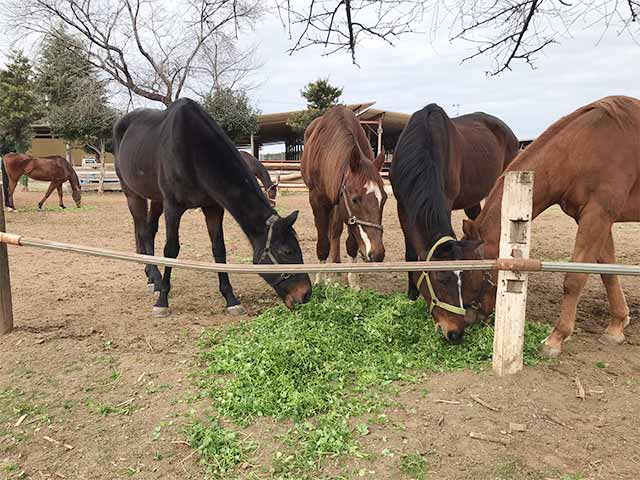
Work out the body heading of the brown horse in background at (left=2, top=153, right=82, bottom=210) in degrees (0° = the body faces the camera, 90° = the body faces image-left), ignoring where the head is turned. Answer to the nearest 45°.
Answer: approximately 270°

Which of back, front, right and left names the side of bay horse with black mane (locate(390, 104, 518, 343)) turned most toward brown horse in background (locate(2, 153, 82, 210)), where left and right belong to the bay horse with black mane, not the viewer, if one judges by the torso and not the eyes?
right

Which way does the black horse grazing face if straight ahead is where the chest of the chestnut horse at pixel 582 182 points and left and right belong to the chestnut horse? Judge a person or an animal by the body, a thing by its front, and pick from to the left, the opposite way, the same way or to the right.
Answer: the opposite way

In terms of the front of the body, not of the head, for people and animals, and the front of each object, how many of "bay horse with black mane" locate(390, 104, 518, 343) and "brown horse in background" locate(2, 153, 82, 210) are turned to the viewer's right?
1

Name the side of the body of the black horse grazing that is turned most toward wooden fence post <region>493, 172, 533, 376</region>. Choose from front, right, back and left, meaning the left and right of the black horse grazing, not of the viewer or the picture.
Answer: front

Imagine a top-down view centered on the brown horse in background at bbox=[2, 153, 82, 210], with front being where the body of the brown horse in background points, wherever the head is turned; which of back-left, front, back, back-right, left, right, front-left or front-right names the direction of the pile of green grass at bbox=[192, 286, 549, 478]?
right

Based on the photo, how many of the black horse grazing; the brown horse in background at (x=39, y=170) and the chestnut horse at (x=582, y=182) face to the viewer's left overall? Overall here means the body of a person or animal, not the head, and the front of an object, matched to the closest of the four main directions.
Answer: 1

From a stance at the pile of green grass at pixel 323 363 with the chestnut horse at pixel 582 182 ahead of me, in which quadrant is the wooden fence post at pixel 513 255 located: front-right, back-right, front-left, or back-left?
front-right

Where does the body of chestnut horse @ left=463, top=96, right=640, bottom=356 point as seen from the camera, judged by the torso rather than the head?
to the viewer's left

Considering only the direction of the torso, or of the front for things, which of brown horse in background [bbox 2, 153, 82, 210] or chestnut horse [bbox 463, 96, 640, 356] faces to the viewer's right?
the brown horse in background

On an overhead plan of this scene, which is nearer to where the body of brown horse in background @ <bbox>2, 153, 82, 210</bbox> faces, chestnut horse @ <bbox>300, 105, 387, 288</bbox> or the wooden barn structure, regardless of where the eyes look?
the wooden barn structure
